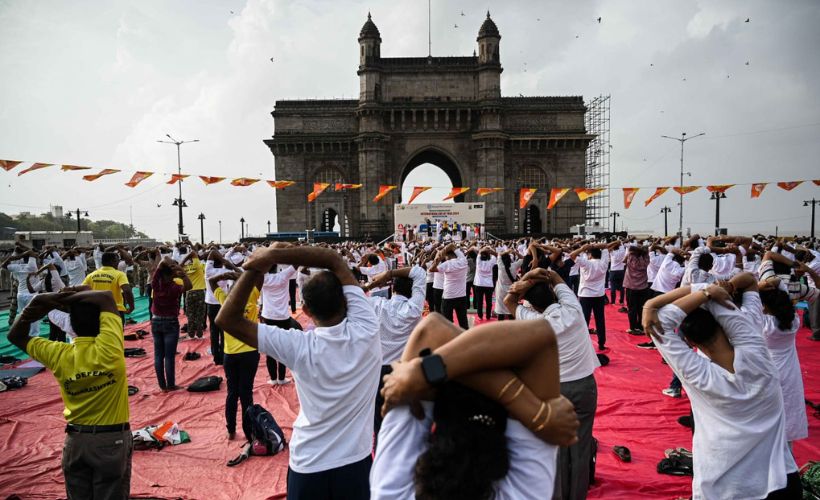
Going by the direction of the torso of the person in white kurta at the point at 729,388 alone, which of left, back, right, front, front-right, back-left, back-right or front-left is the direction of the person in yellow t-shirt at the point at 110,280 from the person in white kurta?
left

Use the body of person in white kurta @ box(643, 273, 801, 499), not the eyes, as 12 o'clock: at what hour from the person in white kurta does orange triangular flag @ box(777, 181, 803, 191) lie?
The orange triangular flag is roughly at 12 o'clock from the person in white kurta.

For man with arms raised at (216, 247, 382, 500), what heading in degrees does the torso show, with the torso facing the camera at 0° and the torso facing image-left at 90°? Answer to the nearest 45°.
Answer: approximately 180°

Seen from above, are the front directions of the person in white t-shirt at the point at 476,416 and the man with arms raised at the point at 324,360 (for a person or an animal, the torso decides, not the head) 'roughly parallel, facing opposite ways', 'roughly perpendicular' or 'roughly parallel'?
roughly parallel

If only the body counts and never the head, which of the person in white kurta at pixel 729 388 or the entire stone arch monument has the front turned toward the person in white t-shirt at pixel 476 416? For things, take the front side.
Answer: the entire stone arch monument

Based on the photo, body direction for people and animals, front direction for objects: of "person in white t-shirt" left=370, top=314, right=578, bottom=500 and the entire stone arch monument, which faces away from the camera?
the person in white t-shirt

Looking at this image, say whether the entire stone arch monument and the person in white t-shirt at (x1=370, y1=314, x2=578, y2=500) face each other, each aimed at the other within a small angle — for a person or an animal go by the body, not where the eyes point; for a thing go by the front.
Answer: yes

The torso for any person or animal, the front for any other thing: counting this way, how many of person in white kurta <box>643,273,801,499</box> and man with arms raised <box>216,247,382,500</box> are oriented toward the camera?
0

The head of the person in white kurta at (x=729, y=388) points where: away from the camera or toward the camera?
away from the camera

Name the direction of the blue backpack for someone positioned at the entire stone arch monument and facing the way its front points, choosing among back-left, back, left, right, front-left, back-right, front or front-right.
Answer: front

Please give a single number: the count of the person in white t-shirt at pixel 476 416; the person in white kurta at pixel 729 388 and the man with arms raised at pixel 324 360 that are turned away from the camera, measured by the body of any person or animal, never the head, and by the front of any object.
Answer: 3

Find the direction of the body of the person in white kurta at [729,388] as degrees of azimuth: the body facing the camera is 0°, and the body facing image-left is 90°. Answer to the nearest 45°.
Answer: approximately 180°

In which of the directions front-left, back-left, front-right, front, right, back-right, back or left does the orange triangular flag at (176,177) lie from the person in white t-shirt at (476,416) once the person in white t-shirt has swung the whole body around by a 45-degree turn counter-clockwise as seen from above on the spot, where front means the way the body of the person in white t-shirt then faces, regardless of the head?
front

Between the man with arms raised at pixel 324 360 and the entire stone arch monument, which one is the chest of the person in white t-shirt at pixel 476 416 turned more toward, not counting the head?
the entire stone arch monument

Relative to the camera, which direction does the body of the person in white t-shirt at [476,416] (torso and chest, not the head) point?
away from the camera

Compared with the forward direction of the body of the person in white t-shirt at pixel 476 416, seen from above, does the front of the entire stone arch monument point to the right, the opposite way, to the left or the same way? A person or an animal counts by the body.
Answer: the opposite way

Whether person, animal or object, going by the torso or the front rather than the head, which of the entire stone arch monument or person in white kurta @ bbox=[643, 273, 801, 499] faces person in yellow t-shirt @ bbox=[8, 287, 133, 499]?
the entire stone arch monument

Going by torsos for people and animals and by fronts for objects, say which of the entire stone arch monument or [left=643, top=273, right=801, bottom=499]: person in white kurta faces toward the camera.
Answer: the entire stone arch monument

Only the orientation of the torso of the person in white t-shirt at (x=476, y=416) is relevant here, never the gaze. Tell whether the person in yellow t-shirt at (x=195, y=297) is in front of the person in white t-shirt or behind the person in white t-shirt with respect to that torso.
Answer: in front

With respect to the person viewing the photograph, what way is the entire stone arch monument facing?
facing the viewer
